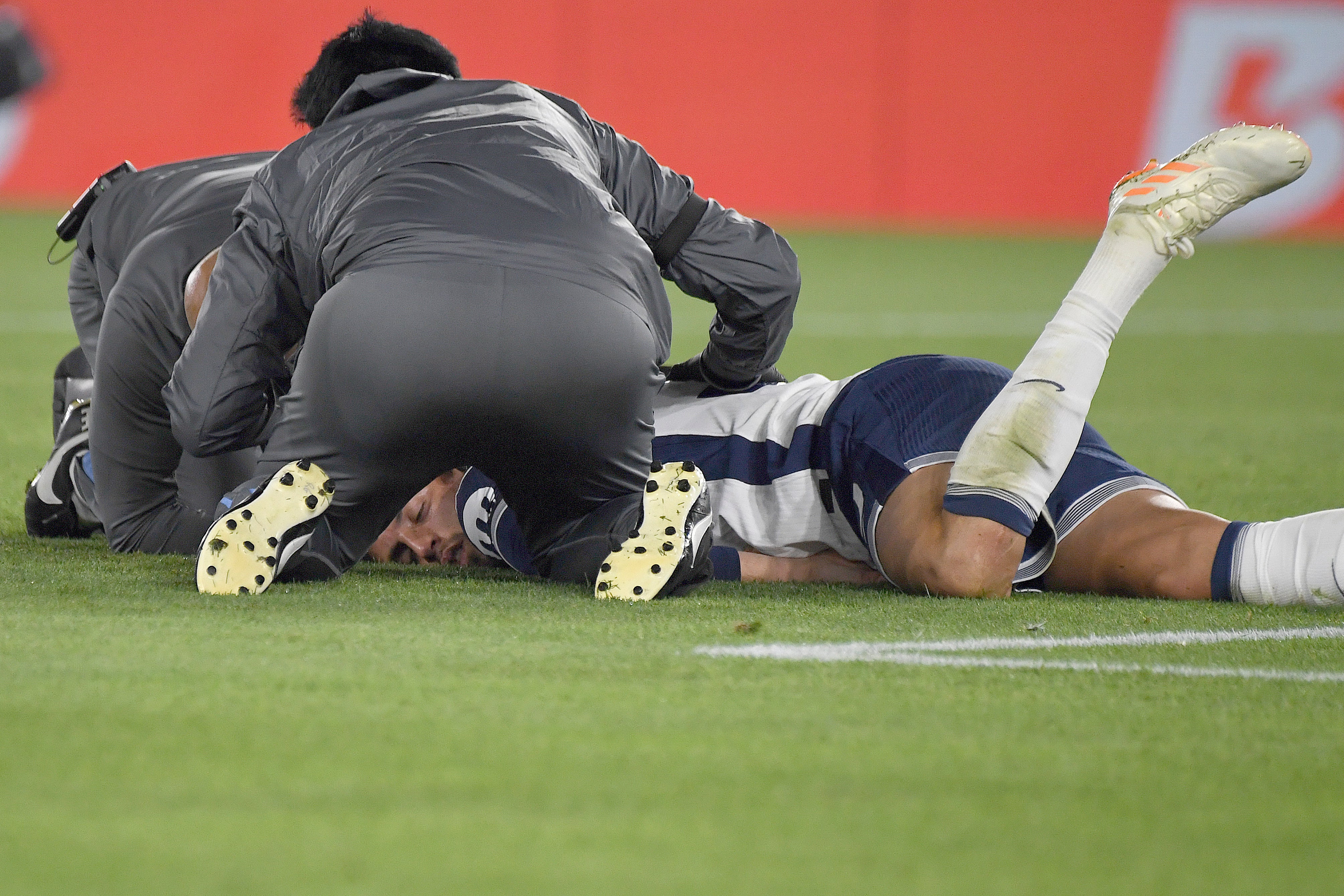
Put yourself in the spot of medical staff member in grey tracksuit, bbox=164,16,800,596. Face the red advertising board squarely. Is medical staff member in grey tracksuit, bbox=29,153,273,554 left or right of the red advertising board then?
left

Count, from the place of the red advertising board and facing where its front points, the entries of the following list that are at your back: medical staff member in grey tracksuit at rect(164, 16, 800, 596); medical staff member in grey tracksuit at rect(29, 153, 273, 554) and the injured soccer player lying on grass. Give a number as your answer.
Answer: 0

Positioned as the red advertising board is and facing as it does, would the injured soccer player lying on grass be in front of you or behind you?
in front

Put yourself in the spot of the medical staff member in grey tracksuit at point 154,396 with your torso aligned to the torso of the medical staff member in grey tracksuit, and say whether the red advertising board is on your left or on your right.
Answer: on your left

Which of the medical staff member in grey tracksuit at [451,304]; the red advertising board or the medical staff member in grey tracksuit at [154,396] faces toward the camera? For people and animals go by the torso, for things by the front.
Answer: the red advertising board

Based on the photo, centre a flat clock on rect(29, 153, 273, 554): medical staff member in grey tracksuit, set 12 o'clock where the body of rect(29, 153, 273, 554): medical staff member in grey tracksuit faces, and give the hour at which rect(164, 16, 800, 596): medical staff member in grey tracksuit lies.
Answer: rect(164, 16, 800, 596): medical staff member in grey tracksuit is roughly at 2 o'clock from rect(29, 153, 273, 554): medical staff member in grey tracksuit.

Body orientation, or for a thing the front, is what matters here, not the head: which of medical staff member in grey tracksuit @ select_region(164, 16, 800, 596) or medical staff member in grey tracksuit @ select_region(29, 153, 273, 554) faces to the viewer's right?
medical staff member in grey tracksuit @ select_region(29, 153, 273, 554)

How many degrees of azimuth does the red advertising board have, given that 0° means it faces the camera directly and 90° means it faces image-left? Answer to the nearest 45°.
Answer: approximately 0°

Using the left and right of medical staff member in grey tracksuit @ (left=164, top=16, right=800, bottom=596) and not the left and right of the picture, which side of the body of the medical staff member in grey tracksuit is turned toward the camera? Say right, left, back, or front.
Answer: back

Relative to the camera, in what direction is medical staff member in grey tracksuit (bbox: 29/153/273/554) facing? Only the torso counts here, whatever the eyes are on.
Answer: to the viewer's right

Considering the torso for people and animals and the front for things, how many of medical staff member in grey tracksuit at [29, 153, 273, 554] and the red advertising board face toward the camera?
1

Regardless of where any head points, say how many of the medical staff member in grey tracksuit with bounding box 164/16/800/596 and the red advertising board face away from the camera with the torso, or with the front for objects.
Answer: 1

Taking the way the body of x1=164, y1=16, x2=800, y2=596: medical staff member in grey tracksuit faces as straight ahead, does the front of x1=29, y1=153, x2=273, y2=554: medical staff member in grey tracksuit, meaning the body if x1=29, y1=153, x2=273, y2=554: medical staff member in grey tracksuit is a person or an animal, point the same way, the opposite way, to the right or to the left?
to the right

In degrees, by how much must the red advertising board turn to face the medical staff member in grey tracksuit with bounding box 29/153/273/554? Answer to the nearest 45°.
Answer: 0° — it already faces them
